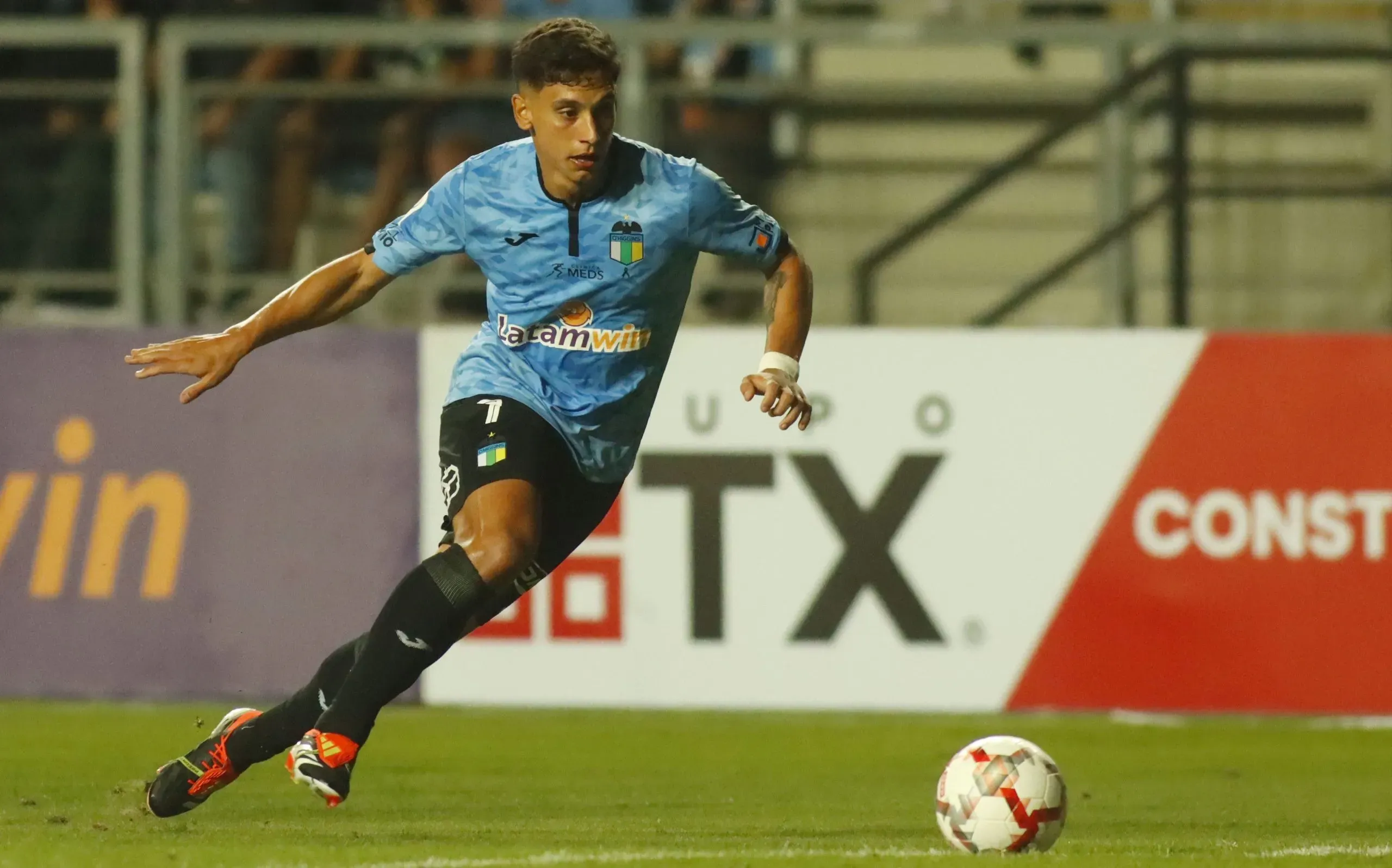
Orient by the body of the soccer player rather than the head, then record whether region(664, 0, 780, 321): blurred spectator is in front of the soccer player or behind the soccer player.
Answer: behind

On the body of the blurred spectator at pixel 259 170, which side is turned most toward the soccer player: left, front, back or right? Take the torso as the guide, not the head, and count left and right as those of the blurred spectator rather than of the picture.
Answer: front

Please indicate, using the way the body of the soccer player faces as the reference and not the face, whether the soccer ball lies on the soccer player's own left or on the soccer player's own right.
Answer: on the soccer player's own left

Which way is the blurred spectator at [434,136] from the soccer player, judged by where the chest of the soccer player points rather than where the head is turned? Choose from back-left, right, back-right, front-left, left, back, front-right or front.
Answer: back

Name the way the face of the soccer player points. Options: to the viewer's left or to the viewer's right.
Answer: to the viewer's right

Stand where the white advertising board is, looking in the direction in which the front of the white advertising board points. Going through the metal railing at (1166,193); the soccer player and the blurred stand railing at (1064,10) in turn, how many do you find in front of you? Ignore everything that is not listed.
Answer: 1

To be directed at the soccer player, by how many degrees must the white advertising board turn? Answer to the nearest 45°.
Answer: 0° — it already faces them

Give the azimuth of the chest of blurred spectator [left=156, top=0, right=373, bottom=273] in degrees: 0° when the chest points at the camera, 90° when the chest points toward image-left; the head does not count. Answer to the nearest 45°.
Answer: approximately 0°

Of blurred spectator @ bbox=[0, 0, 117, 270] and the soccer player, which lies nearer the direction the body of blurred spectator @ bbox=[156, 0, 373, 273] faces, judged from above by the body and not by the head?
the soccer player

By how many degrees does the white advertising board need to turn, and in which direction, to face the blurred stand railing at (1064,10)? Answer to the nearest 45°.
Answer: approximately 135° to its left

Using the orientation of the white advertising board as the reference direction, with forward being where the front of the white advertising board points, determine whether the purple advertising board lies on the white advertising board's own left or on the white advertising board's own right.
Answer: on the white advertising board's own right
